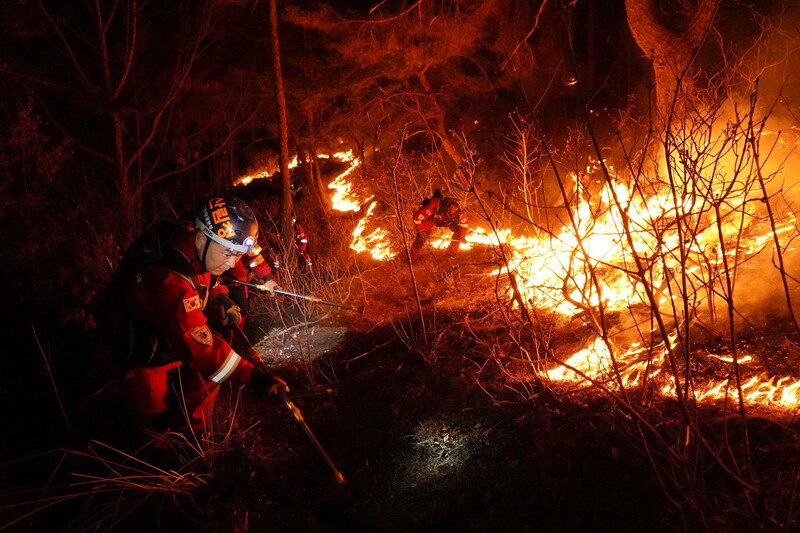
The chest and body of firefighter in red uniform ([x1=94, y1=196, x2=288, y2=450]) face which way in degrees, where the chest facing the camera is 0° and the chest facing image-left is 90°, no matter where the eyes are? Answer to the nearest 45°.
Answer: approximately 270°

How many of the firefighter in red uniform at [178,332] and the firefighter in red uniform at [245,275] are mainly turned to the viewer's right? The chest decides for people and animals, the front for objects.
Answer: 2

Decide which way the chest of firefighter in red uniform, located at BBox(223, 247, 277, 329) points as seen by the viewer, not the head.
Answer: to the viewer's right

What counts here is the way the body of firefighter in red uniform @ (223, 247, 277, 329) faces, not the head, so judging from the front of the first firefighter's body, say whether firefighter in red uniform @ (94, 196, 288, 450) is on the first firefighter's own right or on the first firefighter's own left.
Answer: on the first firefighter's own right

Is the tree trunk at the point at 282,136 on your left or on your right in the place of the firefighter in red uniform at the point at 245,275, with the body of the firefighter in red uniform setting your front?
on your left

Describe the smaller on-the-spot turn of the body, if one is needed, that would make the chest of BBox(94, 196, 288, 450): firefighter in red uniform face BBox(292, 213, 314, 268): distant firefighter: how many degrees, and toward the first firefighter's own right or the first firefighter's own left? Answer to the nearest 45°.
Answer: approximately 90° to the first firefighter's own left

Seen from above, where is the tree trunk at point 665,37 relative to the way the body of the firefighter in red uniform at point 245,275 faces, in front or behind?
in front

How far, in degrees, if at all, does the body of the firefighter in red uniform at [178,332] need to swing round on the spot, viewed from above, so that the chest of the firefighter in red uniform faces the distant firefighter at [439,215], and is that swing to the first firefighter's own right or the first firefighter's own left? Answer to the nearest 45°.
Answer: approximately 45° to the first firefighter's own left
